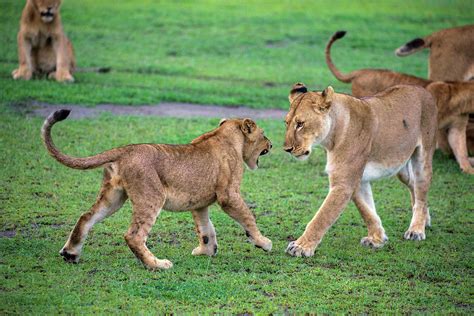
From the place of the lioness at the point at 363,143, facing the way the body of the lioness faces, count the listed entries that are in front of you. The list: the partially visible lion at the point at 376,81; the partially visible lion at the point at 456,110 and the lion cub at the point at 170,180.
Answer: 1

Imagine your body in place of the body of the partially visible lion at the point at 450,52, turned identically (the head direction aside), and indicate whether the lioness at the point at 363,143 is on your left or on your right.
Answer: on your right

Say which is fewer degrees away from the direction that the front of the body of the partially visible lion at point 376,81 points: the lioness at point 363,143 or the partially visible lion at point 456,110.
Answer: the partially visible lion

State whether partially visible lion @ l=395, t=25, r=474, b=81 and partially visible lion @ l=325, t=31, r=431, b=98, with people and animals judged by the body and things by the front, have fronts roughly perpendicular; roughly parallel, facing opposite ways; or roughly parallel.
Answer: roughly parallel

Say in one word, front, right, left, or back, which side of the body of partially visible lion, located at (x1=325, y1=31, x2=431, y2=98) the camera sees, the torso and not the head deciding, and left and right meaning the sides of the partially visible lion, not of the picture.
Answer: right

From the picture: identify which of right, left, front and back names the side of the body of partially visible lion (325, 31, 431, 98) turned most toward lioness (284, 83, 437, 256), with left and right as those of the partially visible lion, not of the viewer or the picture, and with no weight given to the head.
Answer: right

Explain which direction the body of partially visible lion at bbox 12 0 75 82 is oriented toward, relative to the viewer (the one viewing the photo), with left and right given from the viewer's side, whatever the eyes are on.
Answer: facing the viewer

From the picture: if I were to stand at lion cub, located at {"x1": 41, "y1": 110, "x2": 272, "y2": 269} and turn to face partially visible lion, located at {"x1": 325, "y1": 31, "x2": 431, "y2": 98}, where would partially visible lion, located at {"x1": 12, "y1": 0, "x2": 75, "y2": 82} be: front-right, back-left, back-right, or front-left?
front-left

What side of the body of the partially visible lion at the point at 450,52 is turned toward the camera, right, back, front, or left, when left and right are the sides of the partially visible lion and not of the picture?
right

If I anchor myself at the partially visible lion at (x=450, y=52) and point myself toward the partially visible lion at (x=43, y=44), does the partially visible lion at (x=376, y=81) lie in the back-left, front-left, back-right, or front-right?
front-left

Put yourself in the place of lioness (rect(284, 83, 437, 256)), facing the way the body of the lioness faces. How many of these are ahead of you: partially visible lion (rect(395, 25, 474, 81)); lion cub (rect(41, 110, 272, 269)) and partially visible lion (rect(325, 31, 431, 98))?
1

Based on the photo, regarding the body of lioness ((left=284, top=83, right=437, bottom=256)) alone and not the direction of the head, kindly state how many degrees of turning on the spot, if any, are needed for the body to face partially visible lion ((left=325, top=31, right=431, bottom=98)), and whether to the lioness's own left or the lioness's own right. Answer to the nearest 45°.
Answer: approximately 135° to the lioness's own right

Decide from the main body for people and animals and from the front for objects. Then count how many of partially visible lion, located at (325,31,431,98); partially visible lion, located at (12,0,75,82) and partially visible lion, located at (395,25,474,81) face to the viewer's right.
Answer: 2

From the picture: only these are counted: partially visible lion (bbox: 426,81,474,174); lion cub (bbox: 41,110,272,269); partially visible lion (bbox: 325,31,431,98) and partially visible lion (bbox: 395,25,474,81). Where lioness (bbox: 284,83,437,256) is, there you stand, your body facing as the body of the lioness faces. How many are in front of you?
1
